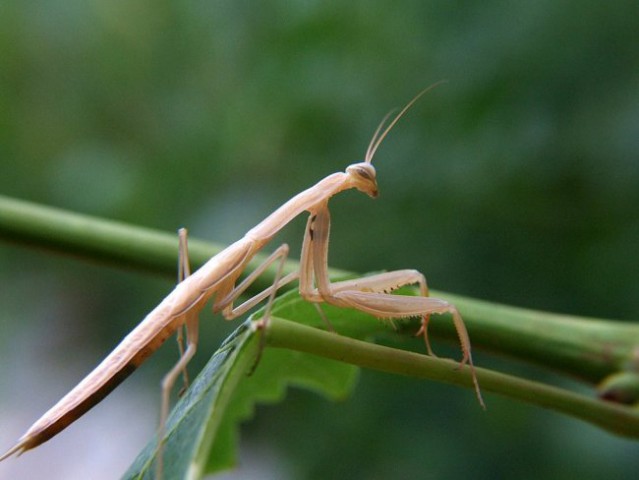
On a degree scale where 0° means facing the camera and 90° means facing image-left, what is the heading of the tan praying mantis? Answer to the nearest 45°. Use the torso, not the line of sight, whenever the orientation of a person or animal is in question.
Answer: approximately 270°
